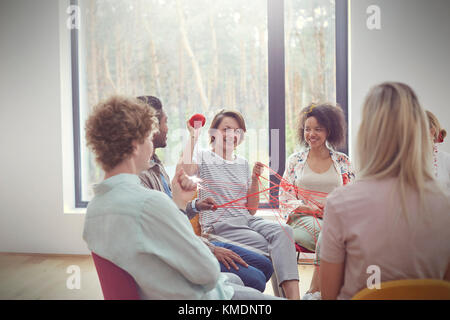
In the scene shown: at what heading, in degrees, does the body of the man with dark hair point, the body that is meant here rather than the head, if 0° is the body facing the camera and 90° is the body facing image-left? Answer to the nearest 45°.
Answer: approximately 315°

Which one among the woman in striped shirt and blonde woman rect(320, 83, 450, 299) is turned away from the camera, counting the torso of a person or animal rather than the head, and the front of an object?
the blonde woman

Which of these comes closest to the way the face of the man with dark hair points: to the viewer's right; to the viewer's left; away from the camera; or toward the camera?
to the viewer's right

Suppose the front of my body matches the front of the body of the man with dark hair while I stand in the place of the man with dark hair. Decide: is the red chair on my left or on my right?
on my right

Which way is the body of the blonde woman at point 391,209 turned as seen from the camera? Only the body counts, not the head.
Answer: away from the camera

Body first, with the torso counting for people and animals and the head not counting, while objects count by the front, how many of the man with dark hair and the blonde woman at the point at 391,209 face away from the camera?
1

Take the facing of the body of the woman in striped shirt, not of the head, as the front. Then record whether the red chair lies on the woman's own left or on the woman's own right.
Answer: on the woman's own right
